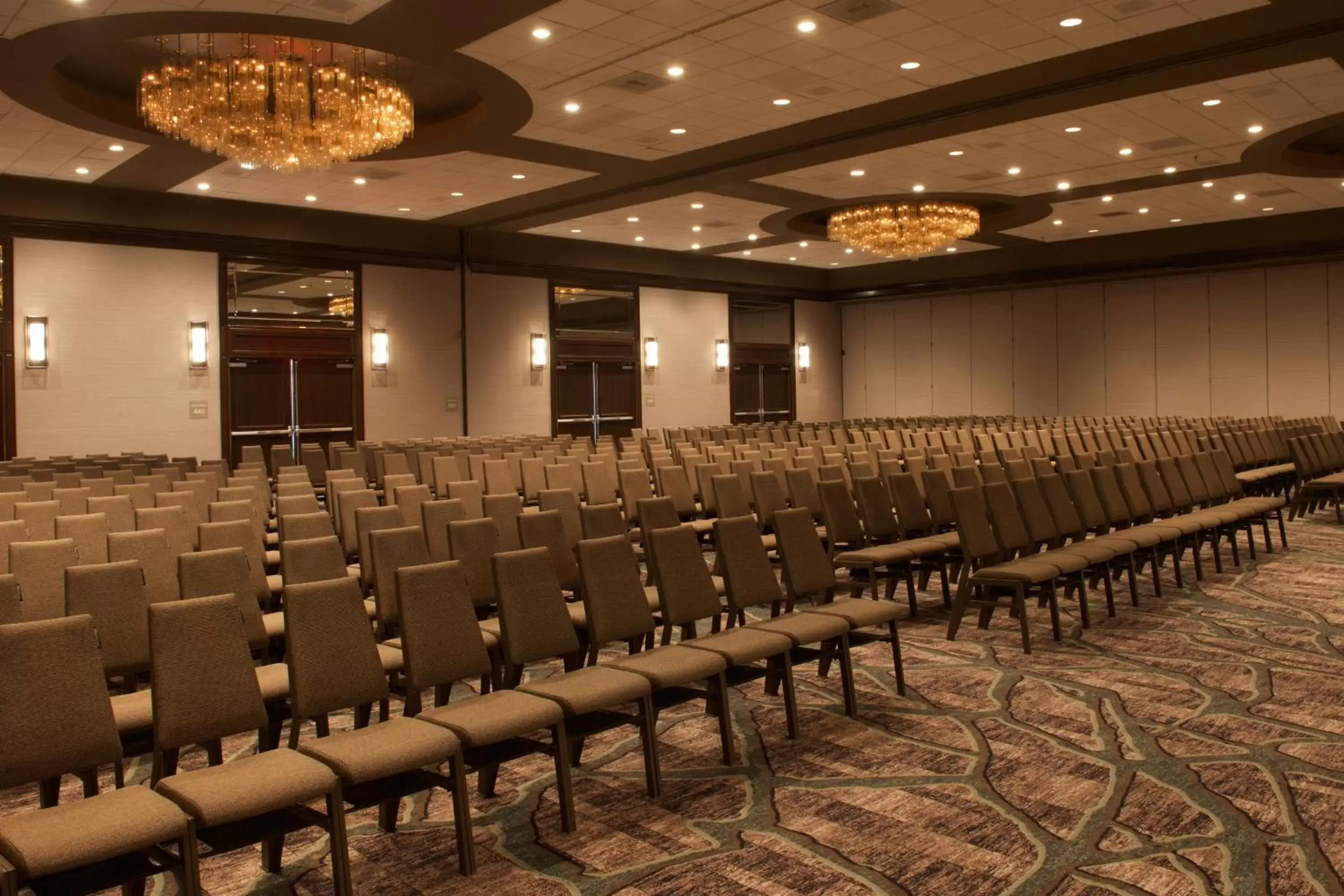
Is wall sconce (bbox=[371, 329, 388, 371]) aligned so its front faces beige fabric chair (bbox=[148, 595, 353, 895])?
yes

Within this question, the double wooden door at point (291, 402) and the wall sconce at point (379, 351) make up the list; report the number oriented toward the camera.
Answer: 2

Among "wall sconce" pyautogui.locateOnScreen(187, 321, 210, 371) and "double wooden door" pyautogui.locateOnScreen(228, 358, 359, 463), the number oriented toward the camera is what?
2

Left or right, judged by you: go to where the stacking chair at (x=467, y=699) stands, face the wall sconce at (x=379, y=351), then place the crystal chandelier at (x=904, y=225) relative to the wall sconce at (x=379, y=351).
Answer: right
